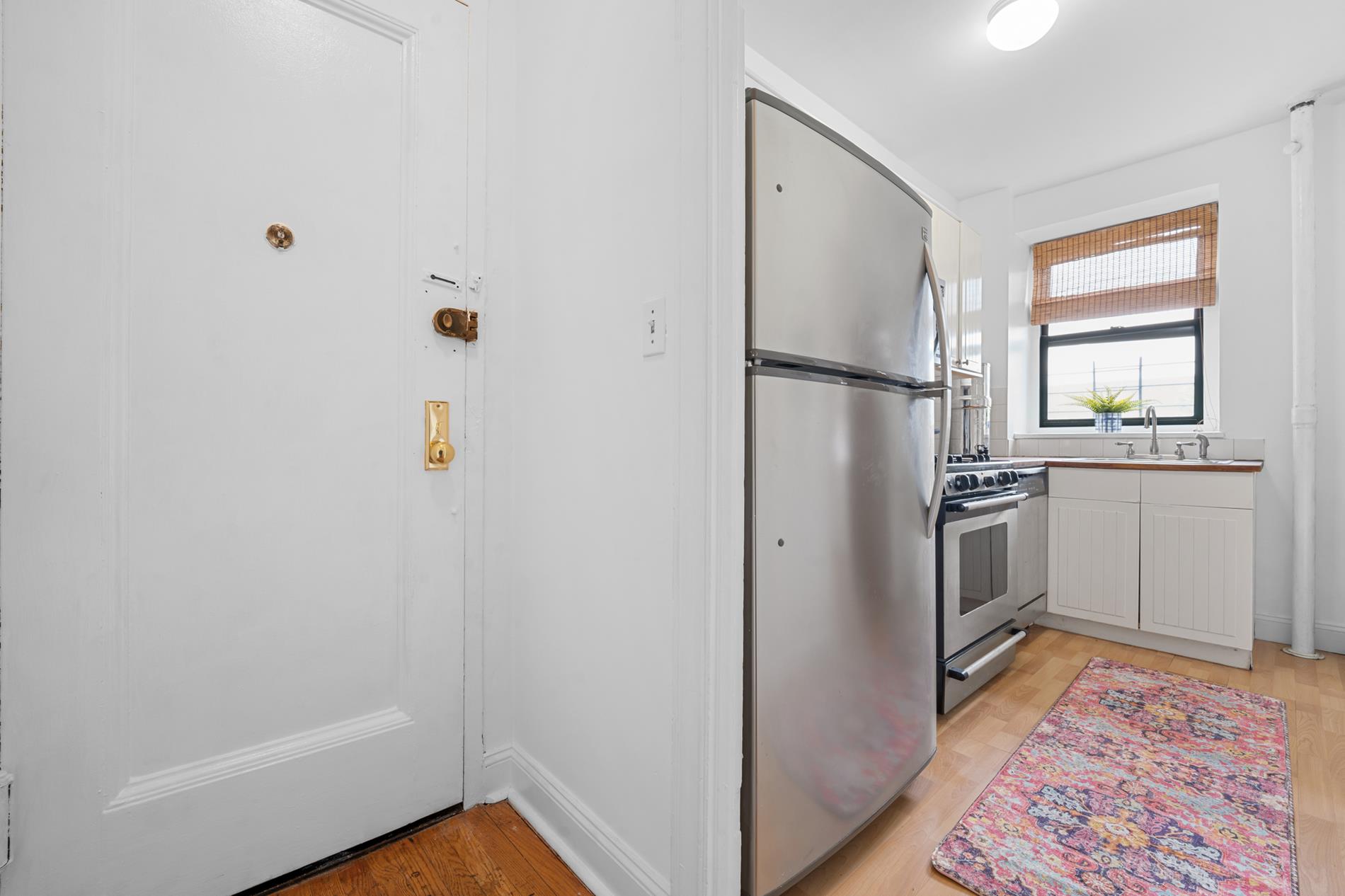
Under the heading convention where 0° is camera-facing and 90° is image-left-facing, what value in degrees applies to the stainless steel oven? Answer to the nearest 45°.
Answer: approximately 315°

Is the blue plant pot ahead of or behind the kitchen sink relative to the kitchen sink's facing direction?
behind

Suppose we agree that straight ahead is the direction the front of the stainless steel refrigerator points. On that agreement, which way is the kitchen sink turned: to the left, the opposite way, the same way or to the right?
to the right

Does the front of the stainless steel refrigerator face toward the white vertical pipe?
no

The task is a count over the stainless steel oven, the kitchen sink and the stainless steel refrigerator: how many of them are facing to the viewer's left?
0

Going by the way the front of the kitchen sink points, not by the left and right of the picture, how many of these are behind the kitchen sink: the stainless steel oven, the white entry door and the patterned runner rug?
0

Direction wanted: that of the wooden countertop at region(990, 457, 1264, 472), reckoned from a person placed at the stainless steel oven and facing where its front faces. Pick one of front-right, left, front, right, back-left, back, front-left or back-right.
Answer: left

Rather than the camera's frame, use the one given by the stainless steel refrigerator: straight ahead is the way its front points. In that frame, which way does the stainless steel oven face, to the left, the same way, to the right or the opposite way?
the same way

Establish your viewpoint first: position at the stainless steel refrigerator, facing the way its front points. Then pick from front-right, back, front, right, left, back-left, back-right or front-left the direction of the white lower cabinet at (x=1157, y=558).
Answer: left

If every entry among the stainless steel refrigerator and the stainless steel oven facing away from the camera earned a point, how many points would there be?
0

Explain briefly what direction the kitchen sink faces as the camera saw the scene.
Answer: facing the viewer

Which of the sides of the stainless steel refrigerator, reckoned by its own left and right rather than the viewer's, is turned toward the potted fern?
left

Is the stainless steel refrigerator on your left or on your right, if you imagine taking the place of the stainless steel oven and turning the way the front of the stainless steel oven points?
on your right

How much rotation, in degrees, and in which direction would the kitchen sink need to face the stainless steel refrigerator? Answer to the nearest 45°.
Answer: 0° — it already faces it

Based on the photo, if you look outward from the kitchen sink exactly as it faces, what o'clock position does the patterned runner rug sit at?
The patterned runner rug is roughly at 12 o'clock from the kitchen sink.
